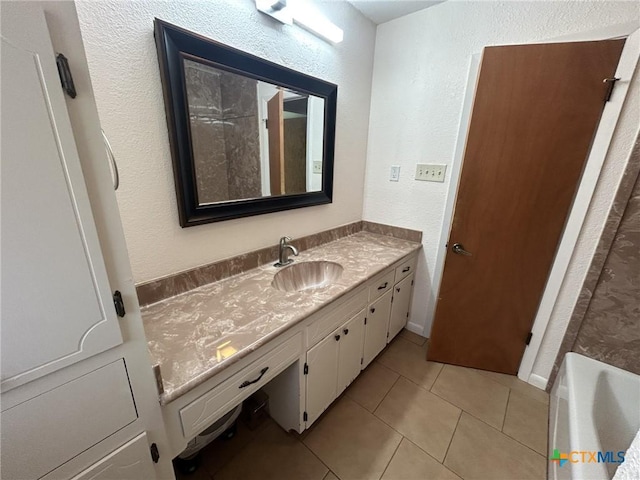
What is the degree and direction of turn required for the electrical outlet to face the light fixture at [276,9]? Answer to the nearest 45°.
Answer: approximately 45° to its right

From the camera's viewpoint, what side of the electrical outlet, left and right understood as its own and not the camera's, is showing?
front

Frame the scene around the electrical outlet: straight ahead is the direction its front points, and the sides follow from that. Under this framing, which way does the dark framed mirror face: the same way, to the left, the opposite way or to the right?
to the left

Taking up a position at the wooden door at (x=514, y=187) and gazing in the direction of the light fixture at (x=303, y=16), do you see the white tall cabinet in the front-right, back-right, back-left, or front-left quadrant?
front-left

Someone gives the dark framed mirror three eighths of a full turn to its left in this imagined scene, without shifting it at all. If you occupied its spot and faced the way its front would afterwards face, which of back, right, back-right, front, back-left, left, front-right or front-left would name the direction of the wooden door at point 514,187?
right

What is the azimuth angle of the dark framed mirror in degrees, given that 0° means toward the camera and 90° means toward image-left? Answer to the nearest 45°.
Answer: approximately 315°

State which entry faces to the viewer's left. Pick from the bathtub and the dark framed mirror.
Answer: the bathtub

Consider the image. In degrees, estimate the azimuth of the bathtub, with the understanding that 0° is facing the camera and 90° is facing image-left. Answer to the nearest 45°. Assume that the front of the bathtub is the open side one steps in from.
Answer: approximately 90°

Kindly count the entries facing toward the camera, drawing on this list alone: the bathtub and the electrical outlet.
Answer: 1

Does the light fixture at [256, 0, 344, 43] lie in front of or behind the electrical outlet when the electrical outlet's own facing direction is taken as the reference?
in front

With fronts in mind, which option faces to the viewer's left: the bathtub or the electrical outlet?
the bathtub

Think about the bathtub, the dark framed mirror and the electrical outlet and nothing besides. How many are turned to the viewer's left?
1

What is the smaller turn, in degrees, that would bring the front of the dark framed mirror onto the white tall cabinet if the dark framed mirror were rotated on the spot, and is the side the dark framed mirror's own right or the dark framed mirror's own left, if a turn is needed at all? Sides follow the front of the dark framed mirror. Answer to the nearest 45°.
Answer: approximately 45° to the dark framed mirror's own right

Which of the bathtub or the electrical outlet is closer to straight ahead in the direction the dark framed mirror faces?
the bathtub
